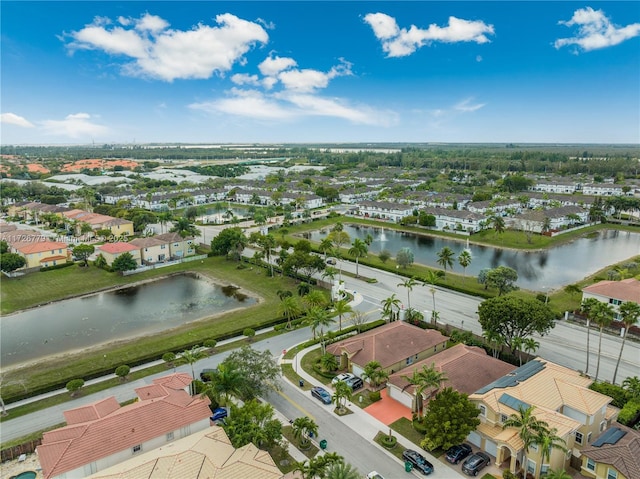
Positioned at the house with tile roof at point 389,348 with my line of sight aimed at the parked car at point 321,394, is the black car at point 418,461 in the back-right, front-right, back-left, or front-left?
front-left

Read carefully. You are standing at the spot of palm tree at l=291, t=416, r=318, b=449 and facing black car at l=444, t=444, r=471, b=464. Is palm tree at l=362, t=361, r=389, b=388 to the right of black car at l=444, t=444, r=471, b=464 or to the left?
left

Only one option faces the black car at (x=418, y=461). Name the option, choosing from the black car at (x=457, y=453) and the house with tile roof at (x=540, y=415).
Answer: the house with tile roof

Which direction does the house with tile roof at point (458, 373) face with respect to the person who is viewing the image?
facing the viewer and to the left of the viewer

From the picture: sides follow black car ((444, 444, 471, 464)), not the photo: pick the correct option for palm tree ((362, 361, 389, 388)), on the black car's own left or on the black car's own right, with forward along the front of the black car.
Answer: on the black car's own left

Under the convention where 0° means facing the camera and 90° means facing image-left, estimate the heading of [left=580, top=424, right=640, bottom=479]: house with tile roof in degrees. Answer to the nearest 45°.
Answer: approximately 45°

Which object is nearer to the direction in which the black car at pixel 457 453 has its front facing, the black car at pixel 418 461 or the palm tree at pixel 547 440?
the palm tree

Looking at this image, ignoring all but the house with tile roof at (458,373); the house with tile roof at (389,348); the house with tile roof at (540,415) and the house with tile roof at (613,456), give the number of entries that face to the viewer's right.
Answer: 0

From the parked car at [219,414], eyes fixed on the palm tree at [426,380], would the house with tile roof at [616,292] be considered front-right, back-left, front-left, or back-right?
front-left

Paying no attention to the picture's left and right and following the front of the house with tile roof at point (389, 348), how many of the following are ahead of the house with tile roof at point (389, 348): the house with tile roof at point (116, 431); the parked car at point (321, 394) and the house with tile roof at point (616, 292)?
2

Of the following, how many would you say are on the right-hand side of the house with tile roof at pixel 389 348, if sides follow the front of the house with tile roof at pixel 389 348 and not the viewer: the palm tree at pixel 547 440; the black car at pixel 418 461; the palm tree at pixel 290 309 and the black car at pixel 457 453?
1

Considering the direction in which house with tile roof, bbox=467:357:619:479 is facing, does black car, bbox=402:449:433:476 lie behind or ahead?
ahead

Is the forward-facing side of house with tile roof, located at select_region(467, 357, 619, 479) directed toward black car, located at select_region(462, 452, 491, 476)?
yes

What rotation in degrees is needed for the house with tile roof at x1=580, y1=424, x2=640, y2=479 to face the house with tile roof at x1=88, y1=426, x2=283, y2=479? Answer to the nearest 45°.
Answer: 0° — it already faces it

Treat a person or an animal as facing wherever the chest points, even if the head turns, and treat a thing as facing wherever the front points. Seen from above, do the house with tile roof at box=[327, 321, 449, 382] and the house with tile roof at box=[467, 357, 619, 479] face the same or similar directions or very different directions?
same or similar directions

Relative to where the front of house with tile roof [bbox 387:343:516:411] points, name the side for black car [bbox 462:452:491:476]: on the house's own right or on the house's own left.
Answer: on the house's own left

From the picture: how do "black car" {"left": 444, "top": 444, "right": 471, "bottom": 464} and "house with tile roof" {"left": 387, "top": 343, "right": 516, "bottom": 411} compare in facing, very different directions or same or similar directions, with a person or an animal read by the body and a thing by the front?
very different directions

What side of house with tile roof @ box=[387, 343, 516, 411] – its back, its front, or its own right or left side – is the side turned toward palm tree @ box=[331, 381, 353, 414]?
front

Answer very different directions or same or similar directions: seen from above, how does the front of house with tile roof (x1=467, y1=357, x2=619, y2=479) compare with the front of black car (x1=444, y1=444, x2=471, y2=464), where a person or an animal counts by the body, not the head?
very different directions

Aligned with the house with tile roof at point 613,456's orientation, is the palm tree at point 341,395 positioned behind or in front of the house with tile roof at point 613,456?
in front

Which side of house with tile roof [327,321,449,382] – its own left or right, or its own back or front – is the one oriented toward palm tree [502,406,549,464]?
left

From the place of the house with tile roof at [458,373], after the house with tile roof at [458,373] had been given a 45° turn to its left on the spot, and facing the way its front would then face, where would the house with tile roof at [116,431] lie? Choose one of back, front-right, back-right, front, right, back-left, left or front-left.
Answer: front-right
